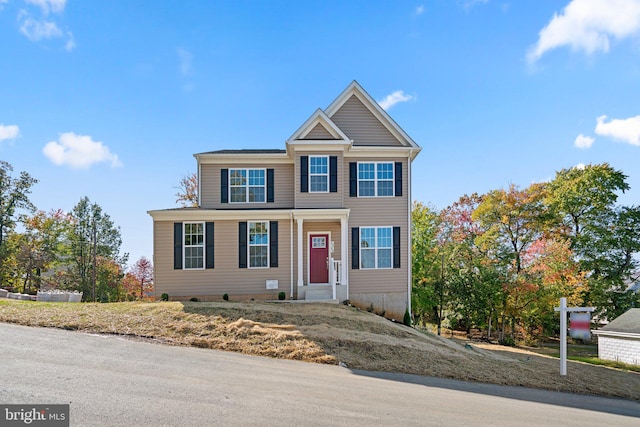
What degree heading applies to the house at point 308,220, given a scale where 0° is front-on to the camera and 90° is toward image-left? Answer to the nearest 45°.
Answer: approximately 0°

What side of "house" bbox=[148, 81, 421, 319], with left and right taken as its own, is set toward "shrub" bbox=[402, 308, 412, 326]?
left

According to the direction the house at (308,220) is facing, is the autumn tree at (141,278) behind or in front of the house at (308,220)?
behind

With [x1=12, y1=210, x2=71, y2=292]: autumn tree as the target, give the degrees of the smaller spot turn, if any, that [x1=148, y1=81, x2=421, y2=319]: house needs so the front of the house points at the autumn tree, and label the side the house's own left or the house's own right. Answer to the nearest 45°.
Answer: approximately 135° to the house's own right

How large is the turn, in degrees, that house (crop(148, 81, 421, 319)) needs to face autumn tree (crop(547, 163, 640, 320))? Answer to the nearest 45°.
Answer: approximately 135° to its left
